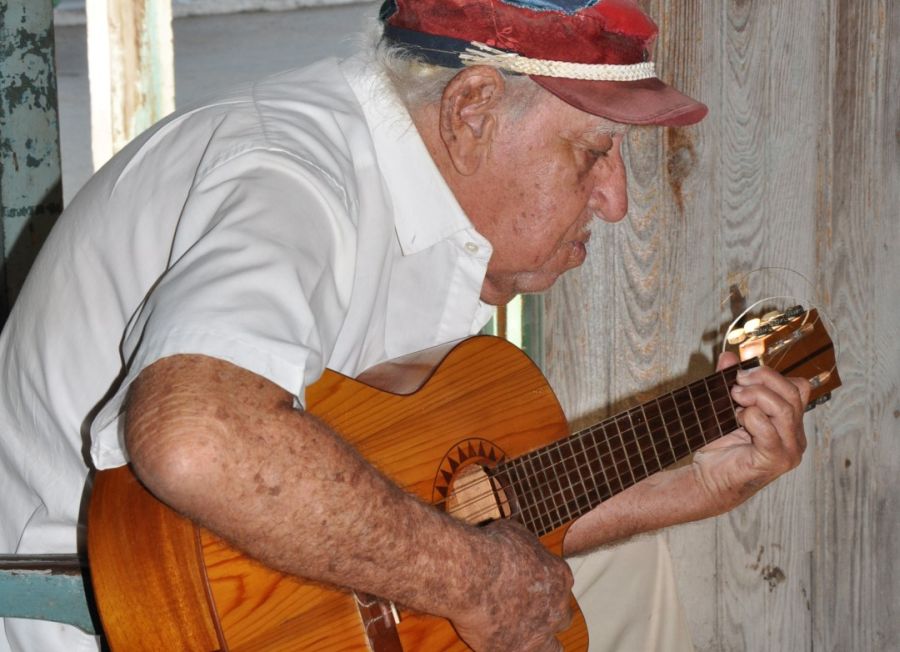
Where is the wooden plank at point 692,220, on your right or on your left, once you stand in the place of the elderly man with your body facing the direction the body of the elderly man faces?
on your left

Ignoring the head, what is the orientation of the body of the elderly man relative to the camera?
to the viewer's right

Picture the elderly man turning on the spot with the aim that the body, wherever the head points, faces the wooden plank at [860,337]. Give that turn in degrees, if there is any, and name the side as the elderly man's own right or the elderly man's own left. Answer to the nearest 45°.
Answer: approximately 45° to the elderly man's own left

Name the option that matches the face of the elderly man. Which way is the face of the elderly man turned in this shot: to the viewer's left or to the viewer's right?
to the viewer's right

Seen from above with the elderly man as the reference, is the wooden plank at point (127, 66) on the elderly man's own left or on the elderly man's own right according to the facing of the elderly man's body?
on the elderly man's own left

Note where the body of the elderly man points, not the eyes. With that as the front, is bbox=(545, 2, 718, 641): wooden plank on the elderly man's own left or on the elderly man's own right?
on the elderly man's own left
